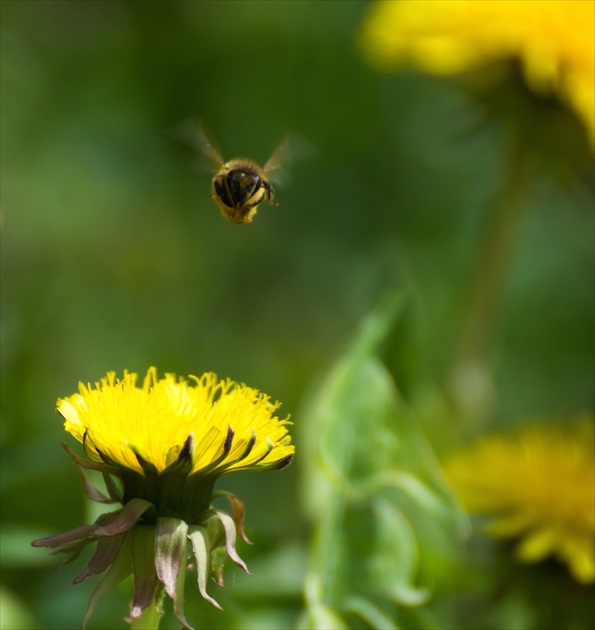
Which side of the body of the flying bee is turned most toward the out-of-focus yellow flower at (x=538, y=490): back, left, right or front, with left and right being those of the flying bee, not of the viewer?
left

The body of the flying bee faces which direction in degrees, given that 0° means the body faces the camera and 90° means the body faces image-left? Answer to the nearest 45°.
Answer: approximately 0°
